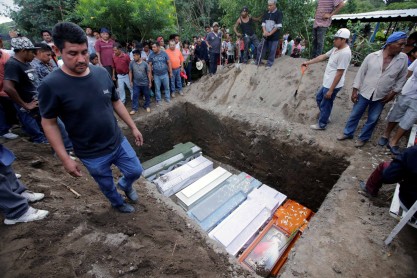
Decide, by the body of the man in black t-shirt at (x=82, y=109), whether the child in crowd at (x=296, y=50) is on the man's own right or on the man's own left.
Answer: on the man's own left

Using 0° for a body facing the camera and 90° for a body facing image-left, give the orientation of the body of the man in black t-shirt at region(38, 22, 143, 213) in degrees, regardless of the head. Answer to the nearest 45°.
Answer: approximately 315°

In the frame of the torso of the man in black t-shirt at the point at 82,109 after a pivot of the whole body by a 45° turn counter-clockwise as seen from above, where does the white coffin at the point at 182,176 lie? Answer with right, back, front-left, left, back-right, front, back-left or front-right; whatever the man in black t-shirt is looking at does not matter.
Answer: front-left

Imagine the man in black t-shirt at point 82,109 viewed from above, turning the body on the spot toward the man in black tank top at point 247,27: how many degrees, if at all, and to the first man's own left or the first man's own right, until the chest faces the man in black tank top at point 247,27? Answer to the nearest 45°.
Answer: approximately 90° to the first man's own left
